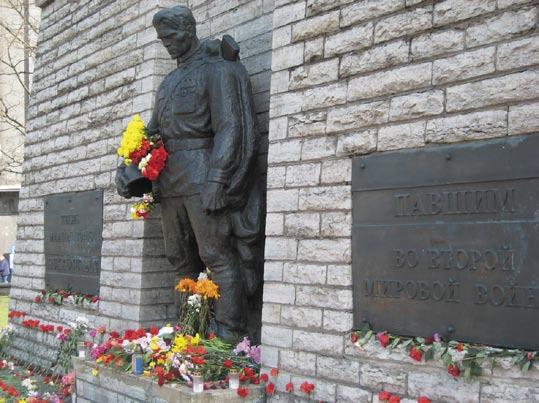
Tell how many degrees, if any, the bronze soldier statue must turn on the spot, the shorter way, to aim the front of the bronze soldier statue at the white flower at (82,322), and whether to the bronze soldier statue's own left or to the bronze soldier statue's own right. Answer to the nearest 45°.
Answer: approximately 90° to the bronze soldier statue's own right

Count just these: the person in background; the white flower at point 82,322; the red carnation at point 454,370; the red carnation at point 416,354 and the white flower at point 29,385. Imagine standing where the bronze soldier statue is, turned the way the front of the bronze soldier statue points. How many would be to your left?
2

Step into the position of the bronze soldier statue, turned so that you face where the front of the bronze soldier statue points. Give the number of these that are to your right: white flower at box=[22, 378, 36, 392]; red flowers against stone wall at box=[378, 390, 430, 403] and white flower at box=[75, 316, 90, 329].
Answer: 2

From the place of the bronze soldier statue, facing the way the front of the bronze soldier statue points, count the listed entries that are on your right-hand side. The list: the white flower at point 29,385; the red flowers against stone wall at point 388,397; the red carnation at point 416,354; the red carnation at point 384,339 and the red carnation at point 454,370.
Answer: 1

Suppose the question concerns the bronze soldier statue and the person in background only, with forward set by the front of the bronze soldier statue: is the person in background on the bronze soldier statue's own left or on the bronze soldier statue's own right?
on the bronze soldier statue's own right

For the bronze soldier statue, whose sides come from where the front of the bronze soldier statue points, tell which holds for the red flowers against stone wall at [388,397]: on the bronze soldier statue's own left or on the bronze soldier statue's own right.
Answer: on the bronze soldier statue's own left

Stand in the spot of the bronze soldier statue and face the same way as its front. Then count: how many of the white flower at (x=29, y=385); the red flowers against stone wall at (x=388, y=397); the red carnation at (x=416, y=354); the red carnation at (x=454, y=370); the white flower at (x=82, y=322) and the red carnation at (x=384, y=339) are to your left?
4

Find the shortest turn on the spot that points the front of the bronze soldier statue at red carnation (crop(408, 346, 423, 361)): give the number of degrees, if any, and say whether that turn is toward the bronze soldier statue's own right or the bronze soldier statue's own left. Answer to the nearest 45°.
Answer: approximately 90° to the bronze soldier statue's own left
